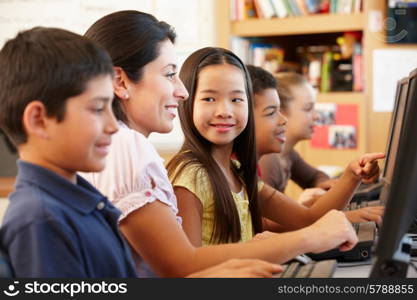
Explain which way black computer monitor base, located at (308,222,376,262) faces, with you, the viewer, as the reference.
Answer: facing to the left of the viewer

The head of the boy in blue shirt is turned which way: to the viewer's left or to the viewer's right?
to the viewer's right

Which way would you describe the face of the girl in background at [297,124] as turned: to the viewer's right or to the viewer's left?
to the viewer's right

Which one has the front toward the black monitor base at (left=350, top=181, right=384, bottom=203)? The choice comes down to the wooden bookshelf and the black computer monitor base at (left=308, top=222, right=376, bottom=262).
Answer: the wooden bookshelf

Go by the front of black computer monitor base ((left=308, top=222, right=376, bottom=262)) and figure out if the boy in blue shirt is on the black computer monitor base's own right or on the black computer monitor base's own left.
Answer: on the black computer monitor base's own left

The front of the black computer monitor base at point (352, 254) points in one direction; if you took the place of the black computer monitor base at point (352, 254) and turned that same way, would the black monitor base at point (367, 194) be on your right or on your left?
on your right

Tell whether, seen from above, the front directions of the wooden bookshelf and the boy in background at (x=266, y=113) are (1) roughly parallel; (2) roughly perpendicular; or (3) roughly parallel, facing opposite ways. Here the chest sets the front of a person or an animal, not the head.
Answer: roughly perpendicular

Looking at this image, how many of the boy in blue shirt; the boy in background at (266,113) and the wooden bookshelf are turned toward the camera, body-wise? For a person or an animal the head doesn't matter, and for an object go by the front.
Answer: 1

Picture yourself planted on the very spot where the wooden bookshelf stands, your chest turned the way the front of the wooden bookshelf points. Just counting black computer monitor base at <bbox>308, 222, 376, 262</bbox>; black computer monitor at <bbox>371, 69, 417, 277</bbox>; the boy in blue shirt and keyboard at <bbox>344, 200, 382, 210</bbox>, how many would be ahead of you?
4

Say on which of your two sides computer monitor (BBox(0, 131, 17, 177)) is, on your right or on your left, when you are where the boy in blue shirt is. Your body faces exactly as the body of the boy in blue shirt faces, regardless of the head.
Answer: on your left

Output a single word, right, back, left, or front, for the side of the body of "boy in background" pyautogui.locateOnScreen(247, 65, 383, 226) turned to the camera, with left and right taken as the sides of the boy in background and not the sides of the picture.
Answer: right

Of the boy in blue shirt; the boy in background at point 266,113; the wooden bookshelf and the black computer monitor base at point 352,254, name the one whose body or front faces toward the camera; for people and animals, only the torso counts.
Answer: the wooden bookshelf

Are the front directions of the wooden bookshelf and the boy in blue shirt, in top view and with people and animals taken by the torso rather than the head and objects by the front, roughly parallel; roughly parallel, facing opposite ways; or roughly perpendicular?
roughly perpendicular
